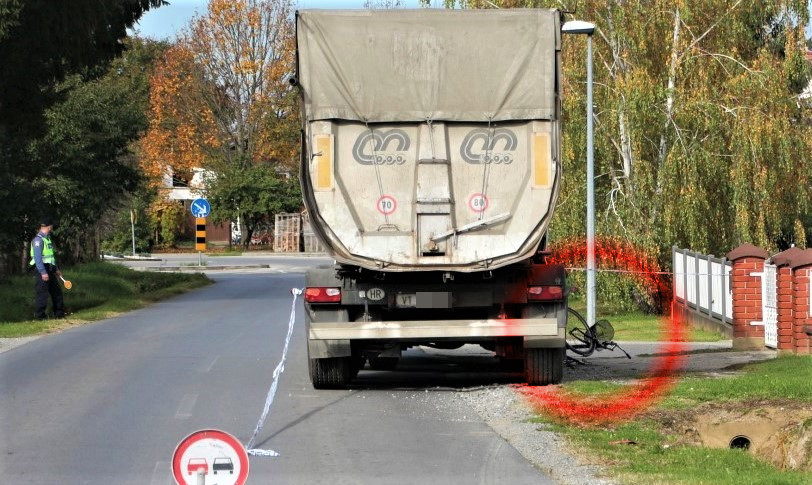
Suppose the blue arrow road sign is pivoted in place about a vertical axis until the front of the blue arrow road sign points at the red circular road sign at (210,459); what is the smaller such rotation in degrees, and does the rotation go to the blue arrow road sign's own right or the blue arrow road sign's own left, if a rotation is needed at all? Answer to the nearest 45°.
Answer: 0° — it already faces it

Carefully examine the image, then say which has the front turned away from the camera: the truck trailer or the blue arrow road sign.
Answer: the truck trailer

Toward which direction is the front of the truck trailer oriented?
away from the camera

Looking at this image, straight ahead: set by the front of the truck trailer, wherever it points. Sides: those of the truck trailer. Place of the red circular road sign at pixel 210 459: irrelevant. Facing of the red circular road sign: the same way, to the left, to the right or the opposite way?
the opposite way

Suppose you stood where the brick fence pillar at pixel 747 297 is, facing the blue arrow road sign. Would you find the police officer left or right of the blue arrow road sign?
left

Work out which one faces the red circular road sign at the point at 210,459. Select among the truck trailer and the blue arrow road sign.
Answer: the blue arrow road sign

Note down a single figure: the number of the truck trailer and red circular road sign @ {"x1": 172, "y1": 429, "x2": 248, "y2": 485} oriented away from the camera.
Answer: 1

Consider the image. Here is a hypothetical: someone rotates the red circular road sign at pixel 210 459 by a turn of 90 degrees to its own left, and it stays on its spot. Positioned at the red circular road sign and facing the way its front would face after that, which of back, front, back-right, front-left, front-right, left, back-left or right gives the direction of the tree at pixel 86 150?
left

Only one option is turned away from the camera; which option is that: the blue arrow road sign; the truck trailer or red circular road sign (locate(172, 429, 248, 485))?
the truck trailer

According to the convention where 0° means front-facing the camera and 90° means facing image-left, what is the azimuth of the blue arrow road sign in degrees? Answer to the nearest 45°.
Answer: approximately 0°

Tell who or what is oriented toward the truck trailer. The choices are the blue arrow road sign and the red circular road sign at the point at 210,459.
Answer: the blue arrow road sign

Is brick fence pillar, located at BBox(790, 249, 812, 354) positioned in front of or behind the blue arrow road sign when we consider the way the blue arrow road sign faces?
in front
